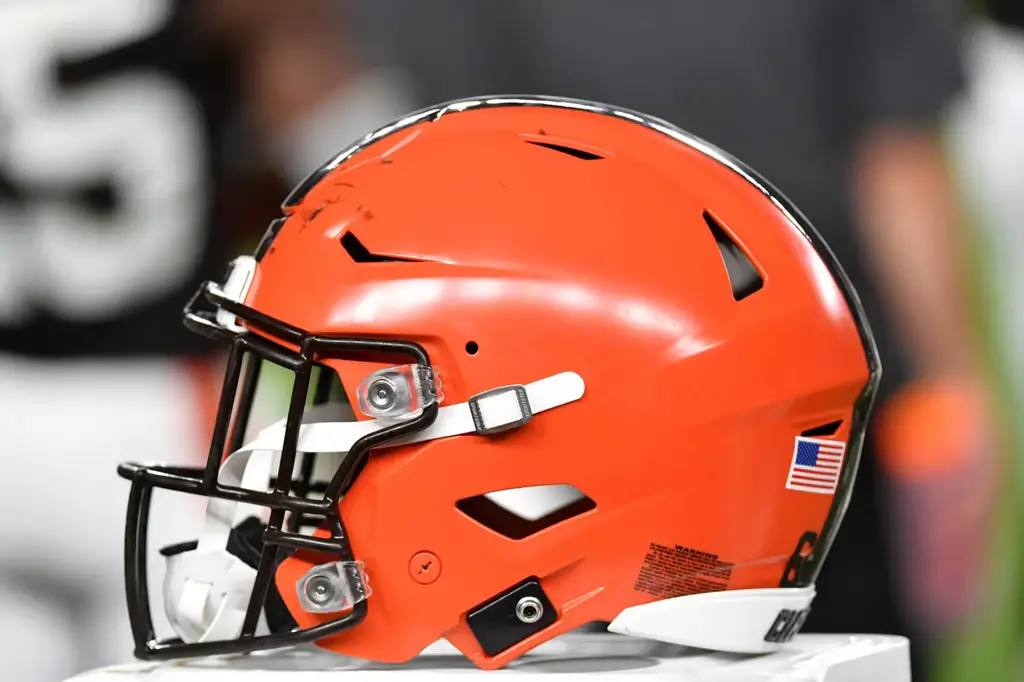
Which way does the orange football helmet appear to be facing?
to the viewer's left
